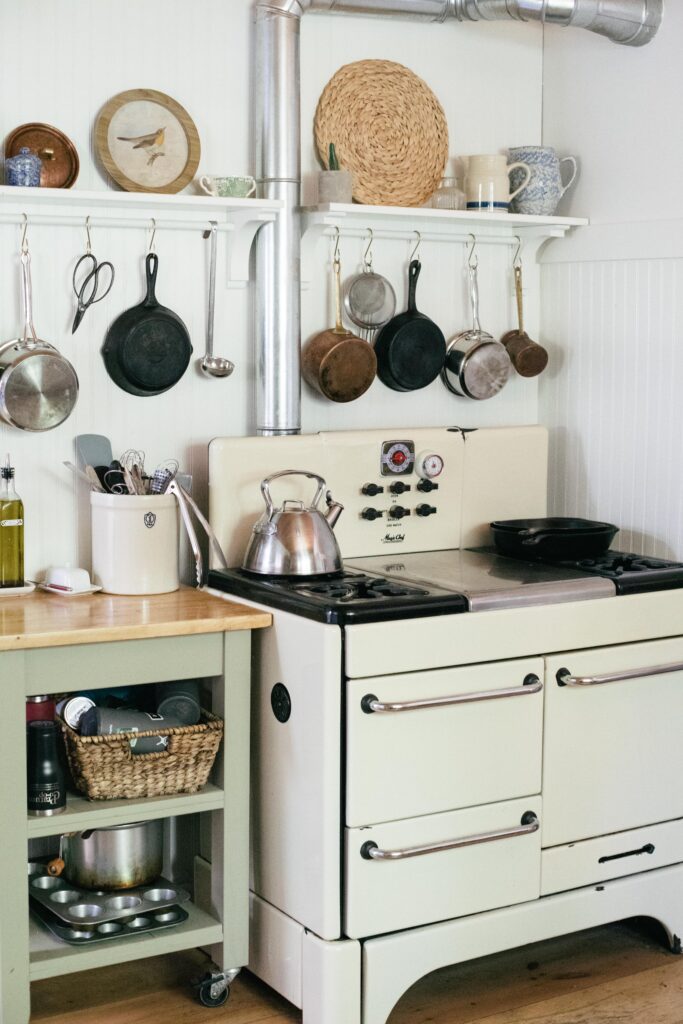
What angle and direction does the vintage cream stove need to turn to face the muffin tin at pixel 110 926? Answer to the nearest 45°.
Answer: approximately 135° to its right

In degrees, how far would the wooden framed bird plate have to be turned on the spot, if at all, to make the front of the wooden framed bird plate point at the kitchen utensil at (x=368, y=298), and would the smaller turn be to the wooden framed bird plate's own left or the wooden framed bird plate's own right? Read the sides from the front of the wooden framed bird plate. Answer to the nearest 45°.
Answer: approximately 135° to the wooden framed bird plate's own left

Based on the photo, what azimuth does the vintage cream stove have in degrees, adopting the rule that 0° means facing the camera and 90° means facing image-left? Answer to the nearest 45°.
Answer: approximately 315°

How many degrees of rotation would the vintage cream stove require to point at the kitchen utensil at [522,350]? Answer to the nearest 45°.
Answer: approximately 135° to its left

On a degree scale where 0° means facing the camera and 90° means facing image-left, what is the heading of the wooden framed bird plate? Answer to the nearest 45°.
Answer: approximately 0°
